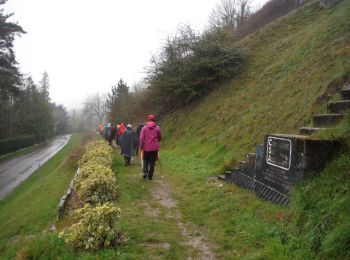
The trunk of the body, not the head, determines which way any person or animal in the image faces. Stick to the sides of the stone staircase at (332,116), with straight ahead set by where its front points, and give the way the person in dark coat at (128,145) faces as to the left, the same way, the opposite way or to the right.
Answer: to the right

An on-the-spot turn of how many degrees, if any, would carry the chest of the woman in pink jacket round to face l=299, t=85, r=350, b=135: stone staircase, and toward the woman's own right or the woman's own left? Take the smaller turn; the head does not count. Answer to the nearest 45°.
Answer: approximately 135° to the woman's own right

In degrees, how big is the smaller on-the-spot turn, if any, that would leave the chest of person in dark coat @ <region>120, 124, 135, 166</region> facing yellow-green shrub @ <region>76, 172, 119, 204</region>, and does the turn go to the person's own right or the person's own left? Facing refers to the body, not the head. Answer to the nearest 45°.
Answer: approximately 180°

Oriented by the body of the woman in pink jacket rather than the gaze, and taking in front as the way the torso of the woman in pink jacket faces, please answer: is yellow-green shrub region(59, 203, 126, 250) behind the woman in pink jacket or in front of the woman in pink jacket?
behind

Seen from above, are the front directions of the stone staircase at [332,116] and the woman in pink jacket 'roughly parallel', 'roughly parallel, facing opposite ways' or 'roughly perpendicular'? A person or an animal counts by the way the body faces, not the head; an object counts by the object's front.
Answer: roughly perpendicular

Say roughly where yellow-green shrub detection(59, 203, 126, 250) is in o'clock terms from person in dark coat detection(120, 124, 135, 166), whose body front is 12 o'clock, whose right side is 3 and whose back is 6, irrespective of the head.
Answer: The yellow-green shrub is roughly at 6 o'clock from the person in dark coat.

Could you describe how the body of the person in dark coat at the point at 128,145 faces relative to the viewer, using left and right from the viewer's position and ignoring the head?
facing away from the viewer

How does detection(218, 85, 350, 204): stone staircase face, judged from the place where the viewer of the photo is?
facing the viewer and to the left of the viewer

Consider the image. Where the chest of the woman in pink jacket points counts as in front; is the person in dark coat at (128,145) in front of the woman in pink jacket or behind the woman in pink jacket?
in front

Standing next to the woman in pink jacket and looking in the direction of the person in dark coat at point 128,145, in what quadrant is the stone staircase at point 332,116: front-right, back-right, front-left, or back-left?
back-right

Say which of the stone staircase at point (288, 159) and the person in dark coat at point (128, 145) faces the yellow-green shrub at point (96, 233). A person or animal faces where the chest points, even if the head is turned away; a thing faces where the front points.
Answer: the stone staircase

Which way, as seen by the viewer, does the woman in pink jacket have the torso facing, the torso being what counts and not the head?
away from the camera

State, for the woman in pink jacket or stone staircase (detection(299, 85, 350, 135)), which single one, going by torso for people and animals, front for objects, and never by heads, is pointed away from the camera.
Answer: the woman in pink jacket
